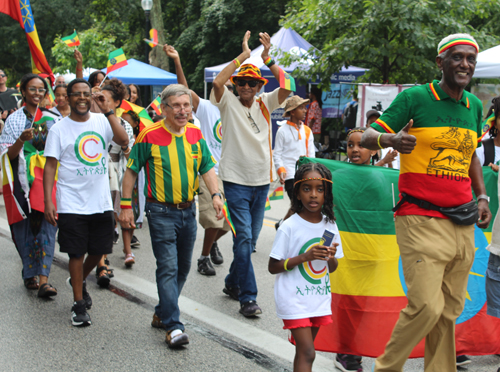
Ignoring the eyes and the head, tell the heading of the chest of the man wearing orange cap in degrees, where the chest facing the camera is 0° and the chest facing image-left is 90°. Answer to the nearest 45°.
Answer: approximately 0°

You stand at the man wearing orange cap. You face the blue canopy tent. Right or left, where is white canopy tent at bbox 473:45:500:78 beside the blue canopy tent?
right

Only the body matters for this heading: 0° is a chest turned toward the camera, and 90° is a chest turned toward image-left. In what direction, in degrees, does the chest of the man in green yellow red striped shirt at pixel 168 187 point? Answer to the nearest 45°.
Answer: approximately 315°

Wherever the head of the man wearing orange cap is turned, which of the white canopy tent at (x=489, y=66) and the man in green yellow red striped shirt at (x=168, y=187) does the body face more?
the man in green yellow red striped shirt

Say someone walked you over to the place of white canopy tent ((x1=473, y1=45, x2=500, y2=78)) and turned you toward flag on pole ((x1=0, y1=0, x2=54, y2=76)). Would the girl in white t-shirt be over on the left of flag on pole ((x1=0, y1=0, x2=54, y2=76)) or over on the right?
left

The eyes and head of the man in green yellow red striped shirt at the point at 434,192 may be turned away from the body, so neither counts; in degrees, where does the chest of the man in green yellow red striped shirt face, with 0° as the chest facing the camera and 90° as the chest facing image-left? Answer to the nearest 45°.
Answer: approximately 315°

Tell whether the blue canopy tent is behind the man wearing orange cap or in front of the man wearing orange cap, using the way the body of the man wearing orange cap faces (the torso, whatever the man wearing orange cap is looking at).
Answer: behind

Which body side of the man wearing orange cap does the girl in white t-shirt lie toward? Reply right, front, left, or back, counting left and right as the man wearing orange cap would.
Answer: front

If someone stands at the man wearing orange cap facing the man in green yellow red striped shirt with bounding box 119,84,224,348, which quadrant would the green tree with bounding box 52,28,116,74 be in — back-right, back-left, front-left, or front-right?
back-right
